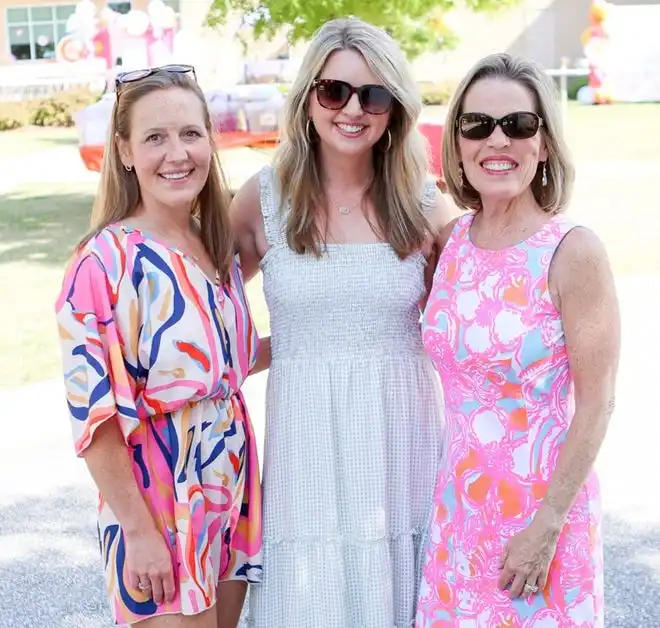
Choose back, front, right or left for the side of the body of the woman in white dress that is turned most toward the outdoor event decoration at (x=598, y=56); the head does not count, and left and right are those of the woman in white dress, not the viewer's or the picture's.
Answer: back

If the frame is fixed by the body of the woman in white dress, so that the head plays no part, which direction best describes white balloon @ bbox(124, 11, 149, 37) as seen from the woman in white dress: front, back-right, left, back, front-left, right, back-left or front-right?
back

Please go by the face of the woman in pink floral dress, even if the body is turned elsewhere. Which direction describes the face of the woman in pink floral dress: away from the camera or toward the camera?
toward the camera

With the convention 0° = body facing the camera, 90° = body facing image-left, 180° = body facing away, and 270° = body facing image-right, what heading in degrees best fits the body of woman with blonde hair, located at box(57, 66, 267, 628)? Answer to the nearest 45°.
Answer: approximately 315°

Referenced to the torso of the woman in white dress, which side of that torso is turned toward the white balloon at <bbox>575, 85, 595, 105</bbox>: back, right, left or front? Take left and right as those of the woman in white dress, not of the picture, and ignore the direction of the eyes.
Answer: back

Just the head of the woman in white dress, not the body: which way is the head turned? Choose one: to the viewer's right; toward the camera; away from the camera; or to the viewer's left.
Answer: toward the camera

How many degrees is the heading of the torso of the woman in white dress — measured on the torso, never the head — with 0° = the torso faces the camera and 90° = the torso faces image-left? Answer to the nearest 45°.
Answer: approximately 0°

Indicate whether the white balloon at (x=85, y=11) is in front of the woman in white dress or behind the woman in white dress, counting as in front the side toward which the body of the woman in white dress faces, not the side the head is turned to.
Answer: behind

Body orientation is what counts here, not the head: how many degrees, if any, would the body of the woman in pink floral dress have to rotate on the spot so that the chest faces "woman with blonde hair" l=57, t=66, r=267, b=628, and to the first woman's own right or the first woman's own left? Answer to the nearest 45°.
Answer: approximately 45° to the first woman's own right

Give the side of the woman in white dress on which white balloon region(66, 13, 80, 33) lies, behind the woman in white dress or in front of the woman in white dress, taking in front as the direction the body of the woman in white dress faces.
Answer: behind

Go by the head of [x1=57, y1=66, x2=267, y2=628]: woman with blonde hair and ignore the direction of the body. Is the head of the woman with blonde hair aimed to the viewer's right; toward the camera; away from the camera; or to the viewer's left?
toward the camera
